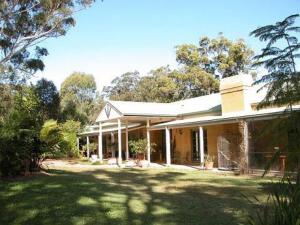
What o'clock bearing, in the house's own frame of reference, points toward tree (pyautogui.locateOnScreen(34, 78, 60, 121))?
The tree is roughly at 3 o'clock from the house.

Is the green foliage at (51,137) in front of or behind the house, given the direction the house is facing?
in front

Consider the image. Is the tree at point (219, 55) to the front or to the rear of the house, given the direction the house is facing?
to the rear

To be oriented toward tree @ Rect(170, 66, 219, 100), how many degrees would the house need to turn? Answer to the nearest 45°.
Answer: approximately 135° to its right

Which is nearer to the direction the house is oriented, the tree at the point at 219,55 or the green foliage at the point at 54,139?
the green foliage

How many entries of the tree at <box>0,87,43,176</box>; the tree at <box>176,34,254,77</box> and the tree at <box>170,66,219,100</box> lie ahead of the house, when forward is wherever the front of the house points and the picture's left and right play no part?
1

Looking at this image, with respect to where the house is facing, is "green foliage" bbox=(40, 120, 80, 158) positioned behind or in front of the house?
in front

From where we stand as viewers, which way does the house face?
facing the viewer and to the left of the viewer

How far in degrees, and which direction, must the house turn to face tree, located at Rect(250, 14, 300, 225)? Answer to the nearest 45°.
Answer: approximately 45° to its left

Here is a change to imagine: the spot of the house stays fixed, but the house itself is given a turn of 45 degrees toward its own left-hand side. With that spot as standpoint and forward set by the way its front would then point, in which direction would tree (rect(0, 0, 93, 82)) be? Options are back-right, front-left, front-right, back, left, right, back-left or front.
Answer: right
